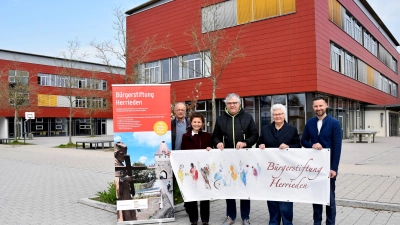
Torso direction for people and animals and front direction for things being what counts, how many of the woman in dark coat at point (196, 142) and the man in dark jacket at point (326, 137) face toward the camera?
2

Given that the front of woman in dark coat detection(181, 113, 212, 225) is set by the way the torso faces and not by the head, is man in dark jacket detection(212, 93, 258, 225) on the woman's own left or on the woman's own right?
on the woman's own left

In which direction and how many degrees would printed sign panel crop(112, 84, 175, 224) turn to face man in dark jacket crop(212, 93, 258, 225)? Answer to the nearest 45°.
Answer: approximately 45° to its left

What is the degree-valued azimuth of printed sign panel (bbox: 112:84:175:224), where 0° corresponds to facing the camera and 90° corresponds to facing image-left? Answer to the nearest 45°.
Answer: approximately 0°

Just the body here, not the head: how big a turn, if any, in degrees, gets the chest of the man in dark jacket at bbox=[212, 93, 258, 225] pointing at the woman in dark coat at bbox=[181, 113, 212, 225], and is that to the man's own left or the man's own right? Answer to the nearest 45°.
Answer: approximately 90° to the man's own right

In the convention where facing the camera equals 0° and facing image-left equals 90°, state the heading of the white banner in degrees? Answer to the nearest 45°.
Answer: approximately 0°

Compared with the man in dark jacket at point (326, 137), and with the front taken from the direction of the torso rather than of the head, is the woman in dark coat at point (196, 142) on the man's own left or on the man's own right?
on the man's own right

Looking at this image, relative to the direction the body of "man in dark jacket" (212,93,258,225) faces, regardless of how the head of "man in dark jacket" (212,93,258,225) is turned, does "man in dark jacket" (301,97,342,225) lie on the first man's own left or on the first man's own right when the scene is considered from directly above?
on the first man's own left
